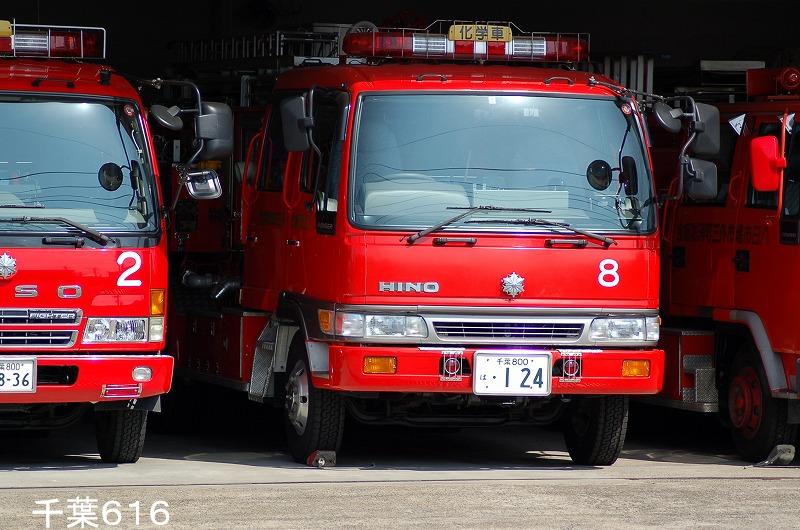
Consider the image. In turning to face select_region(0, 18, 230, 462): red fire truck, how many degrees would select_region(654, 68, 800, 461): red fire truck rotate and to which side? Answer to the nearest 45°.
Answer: approximately 90° to its right

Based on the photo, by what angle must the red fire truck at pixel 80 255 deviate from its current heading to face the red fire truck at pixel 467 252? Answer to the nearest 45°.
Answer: approximately 90° to its left

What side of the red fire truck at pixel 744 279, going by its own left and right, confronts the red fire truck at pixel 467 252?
right

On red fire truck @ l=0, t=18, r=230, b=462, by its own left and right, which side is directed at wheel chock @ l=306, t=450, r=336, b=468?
left

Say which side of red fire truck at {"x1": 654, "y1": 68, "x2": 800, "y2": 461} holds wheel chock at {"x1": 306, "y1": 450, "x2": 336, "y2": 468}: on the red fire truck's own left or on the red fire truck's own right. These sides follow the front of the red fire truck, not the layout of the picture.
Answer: on the red fire truck's own right

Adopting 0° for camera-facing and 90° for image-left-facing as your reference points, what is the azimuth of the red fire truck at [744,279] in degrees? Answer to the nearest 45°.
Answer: approximately 315°

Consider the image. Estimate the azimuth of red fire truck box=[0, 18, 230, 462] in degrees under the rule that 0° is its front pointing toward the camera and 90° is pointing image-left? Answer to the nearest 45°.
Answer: approximately 0°
